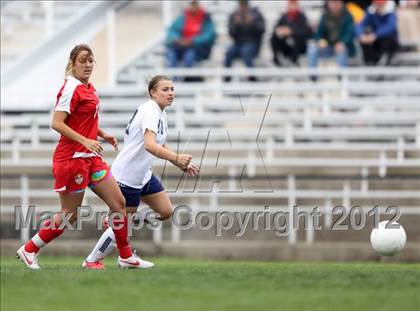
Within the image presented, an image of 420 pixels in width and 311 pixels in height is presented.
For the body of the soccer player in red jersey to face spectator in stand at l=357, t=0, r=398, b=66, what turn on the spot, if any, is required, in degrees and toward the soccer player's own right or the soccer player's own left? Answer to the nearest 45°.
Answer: approximately 90° to the soccer player's own left

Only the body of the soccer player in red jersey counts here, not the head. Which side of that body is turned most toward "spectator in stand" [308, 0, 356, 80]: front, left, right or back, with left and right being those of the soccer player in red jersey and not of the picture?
left

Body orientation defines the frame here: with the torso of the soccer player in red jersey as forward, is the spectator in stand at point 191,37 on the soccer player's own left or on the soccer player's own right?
on the soccer player's own left

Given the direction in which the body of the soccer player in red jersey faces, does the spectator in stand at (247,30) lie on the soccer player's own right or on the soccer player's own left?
on the soccer player's own left

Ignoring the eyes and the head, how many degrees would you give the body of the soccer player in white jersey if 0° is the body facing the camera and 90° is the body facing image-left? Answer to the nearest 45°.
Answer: approximately 270°

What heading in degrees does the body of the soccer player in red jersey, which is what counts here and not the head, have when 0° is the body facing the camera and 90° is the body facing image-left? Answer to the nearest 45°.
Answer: approximately 315°

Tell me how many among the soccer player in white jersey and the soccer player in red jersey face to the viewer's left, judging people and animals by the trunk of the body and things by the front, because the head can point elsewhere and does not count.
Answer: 0

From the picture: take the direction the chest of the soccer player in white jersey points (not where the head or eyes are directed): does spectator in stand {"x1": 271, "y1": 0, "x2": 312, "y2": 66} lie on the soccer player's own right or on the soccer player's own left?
on the soccer player's own left

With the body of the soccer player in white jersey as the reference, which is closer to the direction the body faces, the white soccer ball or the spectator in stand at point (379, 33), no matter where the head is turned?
the white soccer ball

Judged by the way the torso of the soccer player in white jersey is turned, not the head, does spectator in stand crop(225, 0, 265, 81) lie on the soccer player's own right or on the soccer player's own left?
on the soccer player's own left

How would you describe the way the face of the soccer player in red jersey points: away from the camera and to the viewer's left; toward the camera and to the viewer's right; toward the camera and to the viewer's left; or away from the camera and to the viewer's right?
toward the camera and to the viewer's right

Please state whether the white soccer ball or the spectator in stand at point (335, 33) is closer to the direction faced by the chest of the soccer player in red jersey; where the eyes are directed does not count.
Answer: the white soccer ball

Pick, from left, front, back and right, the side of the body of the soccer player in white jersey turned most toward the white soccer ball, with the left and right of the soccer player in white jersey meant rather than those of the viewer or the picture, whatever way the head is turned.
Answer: front

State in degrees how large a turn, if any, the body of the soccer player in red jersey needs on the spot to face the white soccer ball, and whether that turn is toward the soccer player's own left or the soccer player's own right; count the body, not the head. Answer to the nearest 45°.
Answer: approximately 45° to the soccer player's own left
